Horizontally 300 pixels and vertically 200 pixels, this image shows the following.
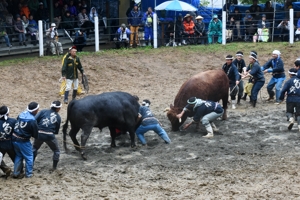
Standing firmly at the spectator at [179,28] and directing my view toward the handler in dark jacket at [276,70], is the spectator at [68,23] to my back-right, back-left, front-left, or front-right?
back-right

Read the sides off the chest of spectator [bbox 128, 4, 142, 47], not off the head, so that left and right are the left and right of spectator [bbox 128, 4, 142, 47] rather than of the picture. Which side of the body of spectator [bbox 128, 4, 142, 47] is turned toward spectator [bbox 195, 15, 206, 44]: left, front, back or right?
left

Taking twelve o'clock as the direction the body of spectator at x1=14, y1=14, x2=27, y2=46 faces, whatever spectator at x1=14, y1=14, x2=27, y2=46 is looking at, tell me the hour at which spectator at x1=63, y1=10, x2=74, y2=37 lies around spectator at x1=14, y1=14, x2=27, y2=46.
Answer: spectator at x1=63, y1=10, x2=74, y2=37 is roughly at 9 o'clock from spectator at x1=14, y1=14, x2=27, y2=46.

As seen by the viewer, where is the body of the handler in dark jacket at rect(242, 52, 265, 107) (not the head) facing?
to the viewer's left

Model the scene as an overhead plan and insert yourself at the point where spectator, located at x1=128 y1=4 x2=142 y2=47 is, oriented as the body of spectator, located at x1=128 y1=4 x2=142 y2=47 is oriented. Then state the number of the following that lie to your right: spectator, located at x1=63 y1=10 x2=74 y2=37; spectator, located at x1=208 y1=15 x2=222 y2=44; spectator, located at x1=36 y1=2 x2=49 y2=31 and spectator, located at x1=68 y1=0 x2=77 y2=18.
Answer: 3

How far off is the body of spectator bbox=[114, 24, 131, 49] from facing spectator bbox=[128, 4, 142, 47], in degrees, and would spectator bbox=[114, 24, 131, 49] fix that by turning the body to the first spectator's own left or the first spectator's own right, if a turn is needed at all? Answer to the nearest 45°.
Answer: approximately 135° to the first spectator's own left

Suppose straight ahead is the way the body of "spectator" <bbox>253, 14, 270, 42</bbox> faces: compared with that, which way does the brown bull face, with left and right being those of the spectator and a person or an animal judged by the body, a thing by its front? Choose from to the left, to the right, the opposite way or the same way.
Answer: to the right

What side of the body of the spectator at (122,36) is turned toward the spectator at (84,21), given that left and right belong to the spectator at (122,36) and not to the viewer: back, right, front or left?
right

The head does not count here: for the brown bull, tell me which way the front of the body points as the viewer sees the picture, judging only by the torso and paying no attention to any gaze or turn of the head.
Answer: to the viewer's left

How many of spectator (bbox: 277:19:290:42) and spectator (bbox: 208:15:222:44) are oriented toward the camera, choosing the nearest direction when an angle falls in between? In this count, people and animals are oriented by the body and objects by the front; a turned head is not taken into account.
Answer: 2
